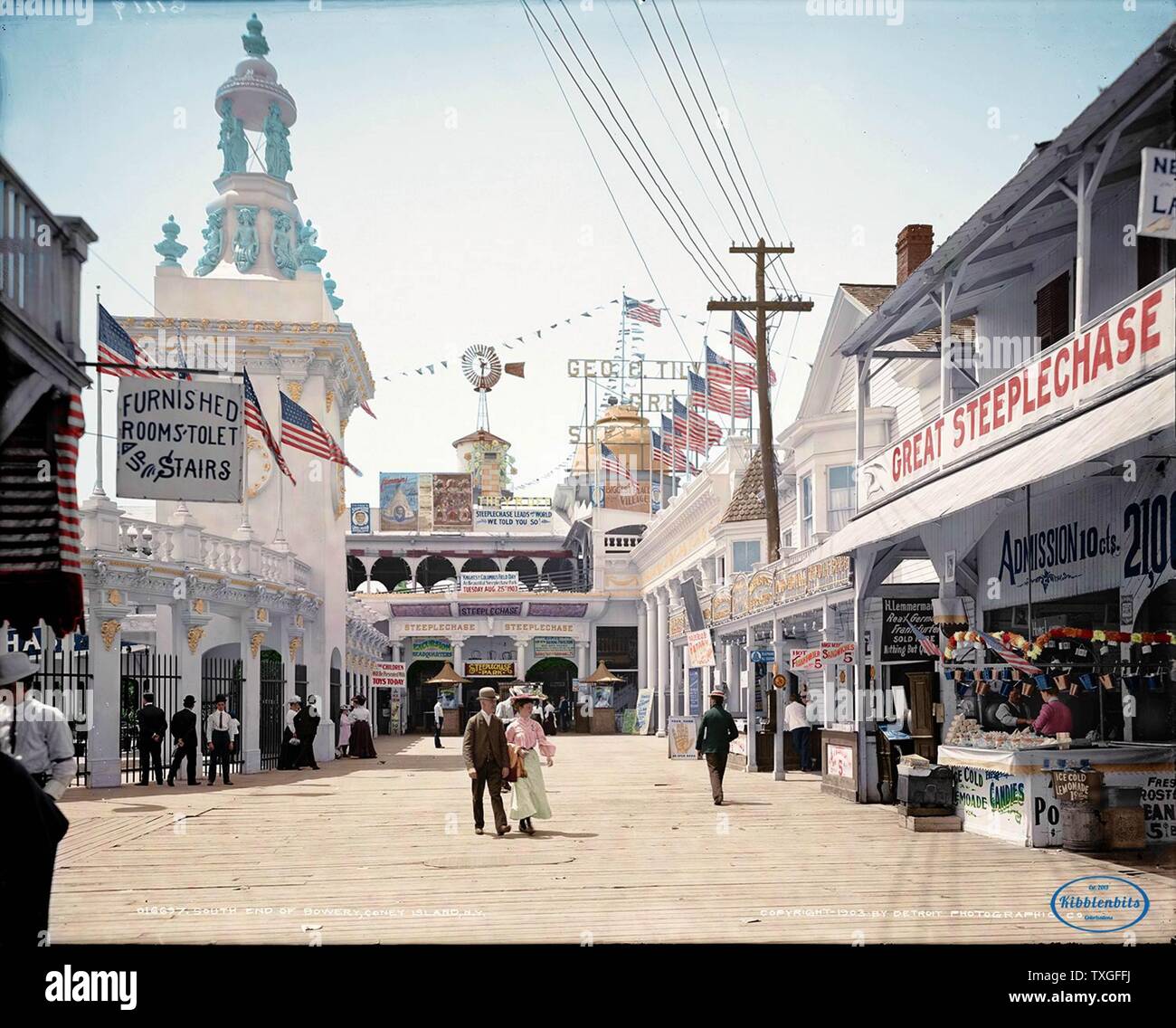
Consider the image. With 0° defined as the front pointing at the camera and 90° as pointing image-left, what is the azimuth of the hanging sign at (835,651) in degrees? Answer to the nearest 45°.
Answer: approximately 0°

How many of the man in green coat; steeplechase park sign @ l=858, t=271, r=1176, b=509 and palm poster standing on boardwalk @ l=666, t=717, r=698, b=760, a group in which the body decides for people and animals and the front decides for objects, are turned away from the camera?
1

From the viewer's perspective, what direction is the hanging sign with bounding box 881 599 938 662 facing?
toward the camera

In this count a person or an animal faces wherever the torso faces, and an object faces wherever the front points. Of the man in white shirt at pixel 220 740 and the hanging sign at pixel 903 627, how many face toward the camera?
2

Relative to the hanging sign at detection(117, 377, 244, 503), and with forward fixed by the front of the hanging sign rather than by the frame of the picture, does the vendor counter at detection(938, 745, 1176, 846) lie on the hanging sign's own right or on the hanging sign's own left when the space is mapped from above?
on the hanging sign's own left

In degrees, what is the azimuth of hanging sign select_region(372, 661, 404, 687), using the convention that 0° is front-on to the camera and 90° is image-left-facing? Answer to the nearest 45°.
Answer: approximately 0°

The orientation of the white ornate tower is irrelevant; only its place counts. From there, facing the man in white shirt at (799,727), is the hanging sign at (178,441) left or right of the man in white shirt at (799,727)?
right

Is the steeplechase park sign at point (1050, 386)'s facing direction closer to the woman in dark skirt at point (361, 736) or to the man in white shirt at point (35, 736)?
the man in white shirt

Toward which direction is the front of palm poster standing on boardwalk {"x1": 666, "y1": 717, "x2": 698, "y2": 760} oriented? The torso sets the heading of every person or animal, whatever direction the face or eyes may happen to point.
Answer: toward the camera

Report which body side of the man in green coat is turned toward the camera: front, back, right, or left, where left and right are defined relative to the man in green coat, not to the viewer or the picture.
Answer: back
